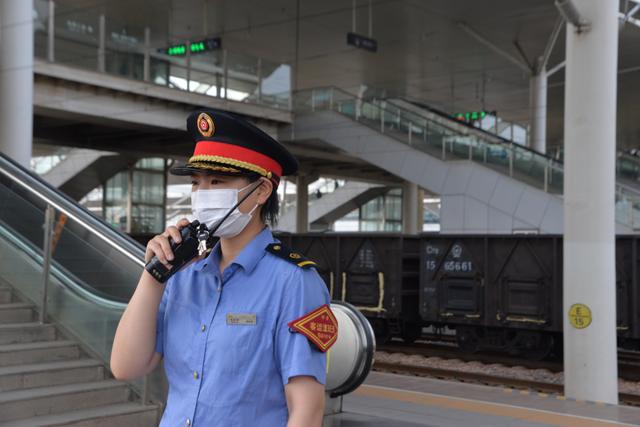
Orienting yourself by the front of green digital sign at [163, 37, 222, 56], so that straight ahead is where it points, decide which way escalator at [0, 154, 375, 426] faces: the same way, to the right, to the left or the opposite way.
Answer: to the left

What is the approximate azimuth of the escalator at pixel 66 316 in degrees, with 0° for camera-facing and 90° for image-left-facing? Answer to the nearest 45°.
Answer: approximately 315°

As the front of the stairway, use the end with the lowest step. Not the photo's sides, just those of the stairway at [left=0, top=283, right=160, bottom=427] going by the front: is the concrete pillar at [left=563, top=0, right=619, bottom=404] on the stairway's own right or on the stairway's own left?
on the stairway's own left

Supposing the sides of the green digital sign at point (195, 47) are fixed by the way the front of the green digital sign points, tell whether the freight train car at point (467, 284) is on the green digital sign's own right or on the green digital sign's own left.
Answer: on the green digital sign's own left

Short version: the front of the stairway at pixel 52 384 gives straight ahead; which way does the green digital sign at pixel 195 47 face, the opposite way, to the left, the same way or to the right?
to the right

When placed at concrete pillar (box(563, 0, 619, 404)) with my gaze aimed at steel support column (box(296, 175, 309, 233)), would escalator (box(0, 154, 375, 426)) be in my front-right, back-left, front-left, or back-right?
back-left

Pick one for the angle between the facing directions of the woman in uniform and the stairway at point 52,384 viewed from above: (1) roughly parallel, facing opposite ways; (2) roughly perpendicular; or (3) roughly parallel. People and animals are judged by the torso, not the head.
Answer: roughly perpendicular

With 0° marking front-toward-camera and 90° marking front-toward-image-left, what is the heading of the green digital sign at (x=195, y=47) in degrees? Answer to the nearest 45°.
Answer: approximately 45°

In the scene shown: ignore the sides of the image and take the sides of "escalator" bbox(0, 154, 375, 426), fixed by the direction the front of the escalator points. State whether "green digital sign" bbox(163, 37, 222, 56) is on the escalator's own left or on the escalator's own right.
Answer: on the escalator's own left

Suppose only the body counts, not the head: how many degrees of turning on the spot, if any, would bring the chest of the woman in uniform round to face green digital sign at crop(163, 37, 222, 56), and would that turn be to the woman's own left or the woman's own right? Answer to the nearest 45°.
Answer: approximately 135° to the woman's own right

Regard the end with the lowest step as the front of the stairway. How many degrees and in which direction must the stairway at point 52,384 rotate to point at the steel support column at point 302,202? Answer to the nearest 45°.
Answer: approximately 135° to its left
